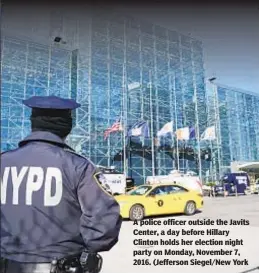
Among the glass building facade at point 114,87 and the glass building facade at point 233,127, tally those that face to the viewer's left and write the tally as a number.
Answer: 0

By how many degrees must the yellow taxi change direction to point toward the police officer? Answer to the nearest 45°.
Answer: approximately 45° to its left

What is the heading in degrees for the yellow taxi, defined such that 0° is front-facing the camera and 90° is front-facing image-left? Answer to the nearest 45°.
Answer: approximately 45°

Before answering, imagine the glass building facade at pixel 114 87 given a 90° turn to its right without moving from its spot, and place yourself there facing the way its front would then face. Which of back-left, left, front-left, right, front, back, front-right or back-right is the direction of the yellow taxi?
front-left

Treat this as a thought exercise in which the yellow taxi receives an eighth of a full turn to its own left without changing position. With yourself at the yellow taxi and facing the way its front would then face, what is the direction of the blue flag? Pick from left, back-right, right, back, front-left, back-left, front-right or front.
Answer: back

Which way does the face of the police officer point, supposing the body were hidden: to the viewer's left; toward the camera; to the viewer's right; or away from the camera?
away from the camera

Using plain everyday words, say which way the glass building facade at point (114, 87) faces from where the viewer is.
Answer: facing the viewer and to the right of the viewer

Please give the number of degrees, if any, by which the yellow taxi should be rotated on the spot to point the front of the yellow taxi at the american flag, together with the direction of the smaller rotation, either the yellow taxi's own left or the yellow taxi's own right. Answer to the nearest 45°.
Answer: approximately 135° to the yellow taxi's own right
